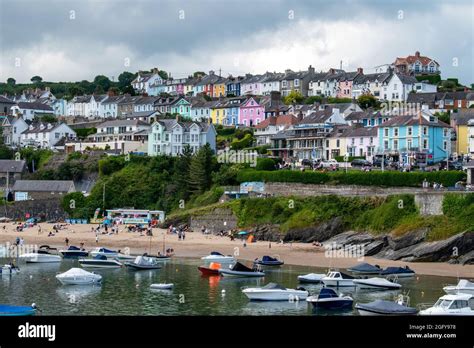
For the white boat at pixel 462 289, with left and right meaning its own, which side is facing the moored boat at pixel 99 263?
front

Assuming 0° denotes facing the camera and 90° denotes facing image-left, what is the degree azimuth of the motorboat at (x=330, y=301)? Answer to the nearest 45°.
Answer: approximately 90°

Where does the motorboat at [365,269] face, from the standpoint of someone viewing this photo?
facing to the left of the viewer

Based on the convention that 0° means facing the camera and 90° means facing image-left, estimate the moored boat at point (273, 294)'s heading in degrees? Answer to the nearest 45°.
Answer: approximately 90°

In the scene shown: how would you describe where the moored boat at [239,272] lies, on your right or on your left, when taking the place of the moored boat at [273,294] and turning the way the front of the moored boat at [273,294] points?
on your right

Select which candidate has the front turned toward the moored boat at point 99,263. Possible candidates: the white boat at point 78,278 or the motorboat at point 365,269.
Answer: the motorboat

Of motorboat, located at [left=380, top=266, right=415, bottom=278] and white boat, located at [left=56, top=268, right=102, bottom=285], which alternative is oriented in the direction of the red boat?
the motorboat

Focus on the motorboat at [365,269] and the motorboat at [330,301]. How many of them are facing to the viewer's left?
2

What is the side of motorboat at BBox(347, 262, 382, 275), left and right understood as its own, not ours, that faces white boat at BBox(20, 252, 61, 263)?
front

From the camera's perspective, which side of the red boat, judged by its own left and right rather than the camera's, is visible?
left

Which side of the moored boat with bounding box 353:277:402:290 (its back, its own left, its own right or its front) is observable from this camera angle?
left

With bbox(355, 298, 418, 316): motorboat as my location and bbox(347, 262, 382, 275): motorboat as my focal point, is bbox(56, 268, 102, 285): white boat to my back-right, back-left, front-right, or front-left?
front-left

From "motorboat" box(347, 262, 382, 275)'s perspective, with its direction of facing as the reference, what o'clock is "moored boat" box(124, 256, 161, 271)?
The moored boat is roughly at 12 o'clock from the motorboat.

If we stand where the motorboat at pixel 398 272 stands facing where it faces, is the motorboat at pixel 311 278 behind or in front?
in front

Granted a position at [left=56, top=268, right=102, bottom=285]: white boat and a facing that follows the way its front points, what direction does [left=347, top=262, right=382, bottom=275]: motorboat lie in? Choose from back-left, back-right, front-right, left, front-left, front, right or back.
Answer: back

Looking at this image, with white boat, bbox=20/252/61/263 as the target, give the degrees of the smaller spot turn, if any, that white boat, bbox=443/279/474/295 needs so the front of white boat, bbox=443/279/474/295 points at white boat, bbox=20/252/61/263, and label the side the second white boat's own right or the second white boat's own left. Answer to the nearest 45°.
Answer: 0° — it already faces it

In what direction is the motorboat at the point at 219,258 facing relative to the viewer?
to the viewer's left
